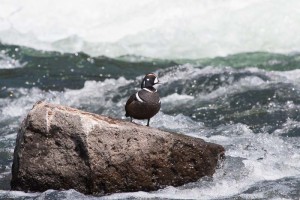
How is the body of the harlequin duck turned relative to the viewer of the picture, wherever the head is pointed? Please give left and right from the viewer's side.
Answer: facing the viewer and to the right of the viewer
